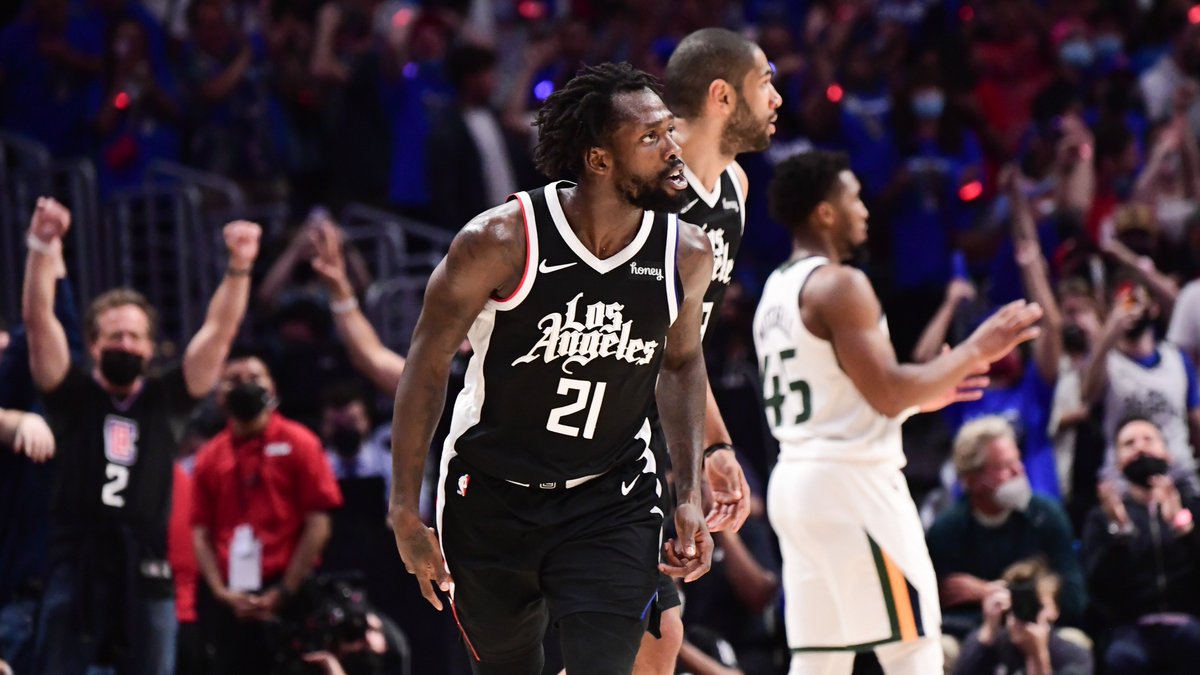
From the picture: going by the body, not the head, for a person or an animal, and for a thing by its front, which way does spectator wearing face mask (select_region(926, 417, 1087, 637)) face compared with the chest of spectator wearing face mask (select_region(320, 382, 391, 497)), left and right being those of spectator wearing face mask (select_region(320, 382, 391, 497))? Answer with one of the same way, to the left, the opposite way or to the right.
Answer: the same way

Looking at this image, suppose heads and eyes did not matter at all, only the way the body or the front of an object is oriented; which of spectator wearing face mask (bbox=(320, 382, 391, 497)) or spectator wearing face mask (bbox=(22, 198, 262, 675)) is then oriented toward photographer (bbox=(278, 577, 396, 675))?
spectator wearing face mask (bbox=(320, 382, 391, 497))

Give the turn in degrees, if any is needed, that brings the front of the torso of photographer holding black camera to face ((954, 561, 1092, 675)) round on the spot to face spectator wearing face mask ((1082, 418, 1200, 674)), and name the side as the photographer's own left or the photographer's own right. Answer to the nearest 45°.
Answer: approximately 135° to the photographer's own left

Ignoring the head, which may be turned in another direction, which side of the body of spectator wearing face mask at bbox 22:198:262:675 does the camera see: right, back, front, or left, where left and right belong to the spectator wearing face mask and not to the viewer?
front

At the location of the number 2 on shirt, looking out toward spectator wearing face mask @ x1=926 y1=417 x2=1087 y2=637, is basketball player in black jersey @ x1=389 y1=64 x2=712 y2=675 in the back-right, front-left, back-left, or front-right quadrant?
front-right

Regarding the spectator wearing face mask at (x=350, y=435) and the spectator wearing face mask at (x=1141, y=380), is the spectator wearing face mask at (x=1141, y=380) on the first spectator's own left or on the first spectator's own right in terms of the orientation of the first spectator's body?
on the first spectator's own left

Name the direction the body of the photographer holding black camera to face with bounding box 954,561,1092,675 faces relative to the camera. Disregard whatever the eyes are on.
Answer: toward the camera

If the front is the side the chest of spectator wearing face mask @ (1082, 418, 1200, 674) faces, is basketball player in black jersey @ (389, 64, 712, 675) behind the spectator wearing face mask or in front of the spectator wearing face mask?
in front

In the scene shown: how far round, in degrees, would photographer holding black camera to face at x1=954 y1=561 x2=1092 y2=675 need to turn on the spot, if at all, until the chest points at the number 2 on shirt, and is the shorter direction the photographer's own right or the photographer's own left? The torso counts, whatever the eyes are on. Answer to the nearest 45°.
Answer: approximately 45° to the photographer's own right

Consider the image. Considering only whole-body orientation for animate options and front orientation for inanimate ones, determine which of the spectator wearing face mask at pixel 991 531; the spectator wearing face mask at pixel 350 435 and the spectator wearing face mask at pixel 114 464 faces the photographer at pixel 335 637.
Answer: the spectator wearing face mask at pixel 350 435

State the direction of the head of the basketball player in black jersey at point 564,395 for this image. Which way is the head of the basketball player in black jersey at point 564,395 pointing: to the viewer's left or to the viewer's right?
to the viewer's right

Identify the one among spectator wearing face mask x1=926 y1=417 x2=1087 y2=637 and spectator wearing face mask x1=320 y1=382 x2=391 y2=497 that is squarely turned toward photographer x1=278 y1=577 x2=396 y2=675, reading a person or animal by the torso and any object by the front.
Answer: spectator wearing face mask x1=320 y1=382 x2=391 y2=497

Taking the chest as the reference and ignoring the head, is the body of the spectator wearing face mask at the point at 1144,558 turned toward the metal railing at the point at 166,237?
no

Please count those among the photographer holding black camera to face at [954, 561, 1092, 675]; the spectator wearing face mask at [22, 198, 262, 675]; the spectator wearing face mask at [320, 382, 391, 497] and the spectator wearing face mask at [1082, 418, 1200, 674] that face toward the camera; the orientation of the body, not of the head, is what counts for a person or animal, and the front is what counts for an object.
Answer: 4

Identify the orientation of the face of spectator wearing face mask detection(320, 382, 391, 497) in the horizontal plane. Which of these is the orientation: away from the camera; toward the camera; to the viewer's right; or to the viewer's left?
toward the camera

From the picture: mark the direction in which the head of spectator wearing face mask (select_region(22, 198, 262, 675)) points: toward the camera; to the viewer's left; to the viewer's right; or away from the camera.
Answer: toward the camera

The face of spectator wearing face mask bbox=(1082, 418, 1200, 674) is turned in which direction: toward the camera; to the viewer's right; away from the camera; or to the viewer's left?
toward the camera

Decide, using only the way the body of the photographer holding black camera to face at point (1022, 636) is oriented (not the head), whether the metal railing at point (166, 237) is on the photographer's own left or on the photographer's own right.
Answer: on the photographer's own right

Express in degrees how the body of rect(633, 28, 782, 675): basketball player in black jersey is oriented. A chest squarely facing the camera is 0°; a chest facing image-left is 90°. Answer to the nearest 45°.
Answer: approximately 315°
